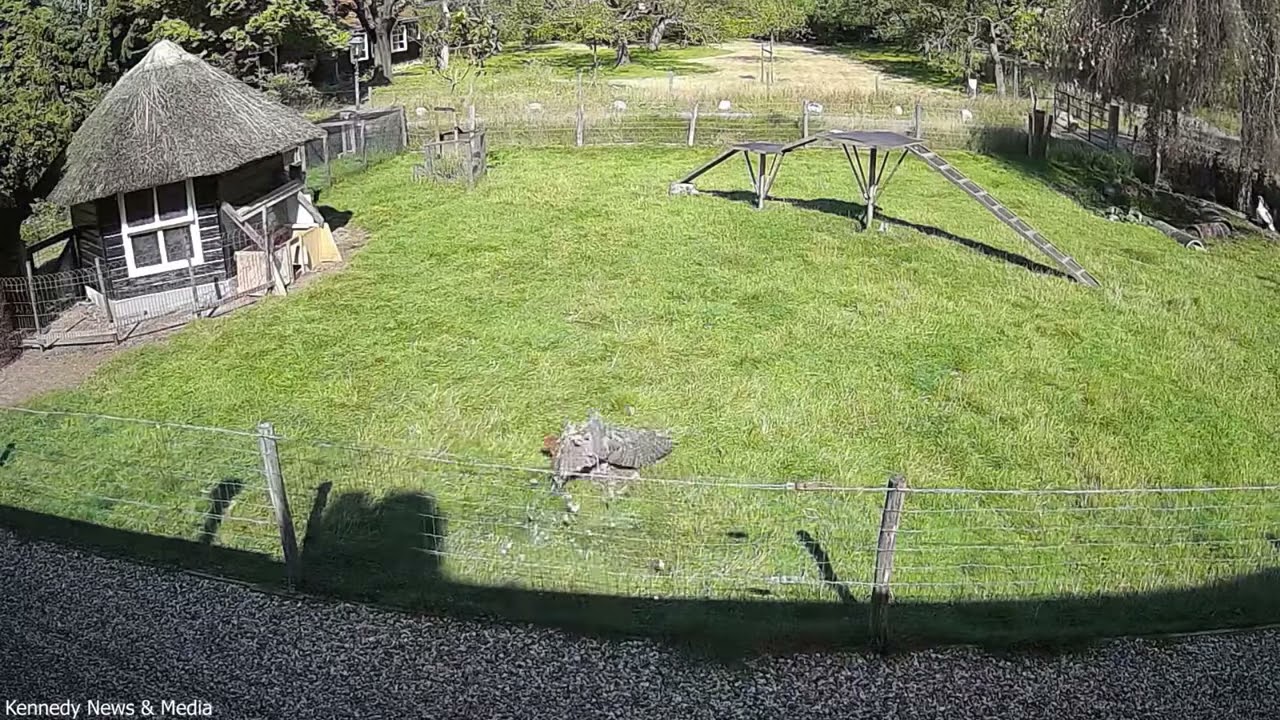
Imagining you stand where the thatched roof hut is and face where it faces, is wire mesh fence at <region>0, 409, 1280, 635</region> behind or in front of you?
in front

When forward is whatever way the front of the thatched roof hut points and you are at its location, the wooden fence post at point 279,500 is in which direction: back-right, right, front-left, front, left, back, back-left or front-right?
front-right

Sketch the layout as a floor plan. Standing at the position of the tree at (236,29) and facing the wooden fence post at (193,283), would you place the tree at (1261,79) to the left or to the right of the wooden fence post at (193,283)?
left

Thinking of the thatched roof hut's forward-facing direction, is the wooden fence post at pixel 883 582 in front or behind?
in front

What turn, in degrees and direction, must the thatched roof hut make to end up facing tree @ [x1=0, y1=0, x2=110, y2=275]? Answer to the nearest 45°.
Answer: approximately 135° to its right

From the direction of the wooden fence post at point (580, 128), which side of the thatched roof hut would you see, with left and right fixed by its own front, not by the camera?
left

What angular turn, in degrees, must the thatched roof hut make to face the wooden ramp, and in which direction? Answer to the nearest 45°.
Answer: approximately 45° to its left

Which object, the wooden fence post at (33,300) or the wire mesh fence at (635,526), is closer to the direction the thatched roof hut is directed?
the wire mesh fence

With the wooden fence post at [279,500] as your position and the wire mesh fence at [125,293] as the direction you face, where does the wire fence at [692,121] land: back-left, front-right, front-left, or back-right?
front-right

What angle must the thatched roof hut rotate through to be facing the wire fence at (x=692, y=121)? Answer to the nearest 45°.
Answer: approximately 90° to its left

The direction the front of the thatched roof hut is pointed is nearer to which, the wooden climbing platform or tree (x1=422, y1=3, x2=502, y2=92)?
the wooden climbing platform

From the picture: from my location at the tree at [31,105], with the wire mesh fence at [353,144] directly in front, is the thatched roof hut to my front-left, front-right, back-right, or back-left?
front-right

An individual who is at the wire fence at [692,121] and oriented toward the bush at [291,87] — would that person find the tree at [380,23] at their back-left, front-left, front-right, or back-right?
front-right
